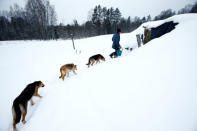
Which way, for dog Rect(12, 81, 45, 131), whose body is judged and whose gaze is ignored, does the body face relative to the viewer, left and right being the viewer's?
facing away from the viewer and to the right of the viewer
